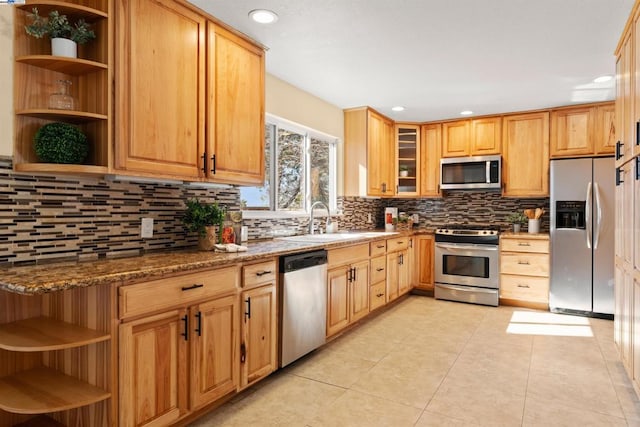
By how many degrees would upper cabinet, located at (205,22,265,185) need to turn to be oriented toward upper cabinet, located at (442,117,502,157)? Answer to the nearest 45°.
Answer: approximately 90° to its left

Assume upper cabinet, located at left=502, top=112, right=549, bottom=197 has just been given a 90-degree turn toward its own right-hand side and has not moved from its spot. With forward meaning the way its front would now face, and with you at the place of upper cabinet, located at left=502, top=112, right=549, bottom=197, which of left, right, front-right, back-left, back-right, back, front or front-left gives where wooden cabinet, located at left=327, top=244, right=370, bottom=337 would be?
front-left

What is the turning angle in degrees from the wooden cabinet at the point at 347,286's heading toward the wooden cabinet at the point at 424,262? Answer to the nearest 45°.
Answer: approximately 90° to its left

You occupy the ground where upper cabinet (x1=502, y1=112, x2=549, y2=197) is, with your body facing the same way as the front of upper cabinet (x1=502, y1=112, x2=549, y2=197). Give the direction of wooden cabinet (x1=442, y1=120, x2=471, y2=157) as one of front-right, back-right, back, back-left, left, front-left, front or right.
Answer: right

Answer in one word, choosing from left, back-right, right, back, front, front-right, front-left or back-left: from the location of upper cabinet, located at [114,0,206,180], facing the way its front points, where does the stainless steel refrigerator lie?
front-left

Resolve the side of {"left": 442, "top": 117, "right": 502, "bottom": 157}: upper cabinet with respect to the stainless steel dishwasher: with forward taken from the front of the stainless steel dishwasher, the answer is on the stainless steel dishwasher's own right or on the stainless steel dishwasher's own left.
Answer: on the stainless steel dishwasher's own left

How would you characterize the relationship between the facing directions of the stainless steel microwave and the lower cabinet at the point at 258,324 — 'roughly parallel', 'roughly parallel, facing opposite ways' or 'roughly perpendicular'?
roughly perpendicular

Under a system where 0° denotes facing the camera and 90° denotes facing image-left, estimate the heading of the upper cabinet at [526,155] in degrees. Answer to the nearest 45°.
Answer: approximately 0°

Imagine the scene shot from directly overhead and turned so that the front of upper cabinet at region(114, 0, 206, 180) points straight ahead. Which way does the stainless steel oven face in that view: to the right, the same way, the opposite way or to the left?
to the right
